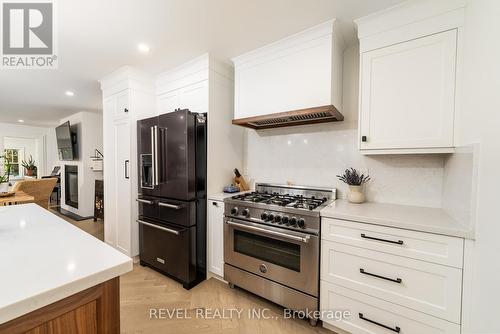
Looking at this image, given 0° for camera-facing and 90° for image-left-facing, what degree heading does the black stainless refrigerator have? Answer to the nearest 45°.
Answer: approximately 45°

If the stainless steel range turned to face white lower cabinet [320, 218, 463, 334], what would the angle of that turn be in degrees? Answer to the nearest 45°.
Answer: approximately 90° to its left

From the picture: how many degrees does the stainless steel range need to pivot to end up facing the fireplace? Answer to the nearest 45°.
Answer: approximately 90° to its right

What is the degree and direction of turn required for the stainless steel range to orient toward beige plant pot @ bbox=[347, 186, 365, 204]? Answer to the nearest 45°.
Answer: approximately 135° to its left

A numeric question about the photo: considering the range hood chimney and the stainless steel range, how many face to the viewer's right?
0

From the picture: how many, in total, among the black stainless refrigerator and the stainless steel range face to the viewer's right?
0

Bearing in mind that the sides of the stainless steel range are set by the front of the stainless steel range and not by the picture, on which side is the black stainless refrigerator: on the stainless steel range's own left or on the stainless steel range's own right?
on the stainless steel range's own right

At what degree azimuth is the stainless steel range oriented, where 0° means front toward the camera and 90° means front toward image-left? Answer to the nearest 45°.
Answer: approximately 45°
